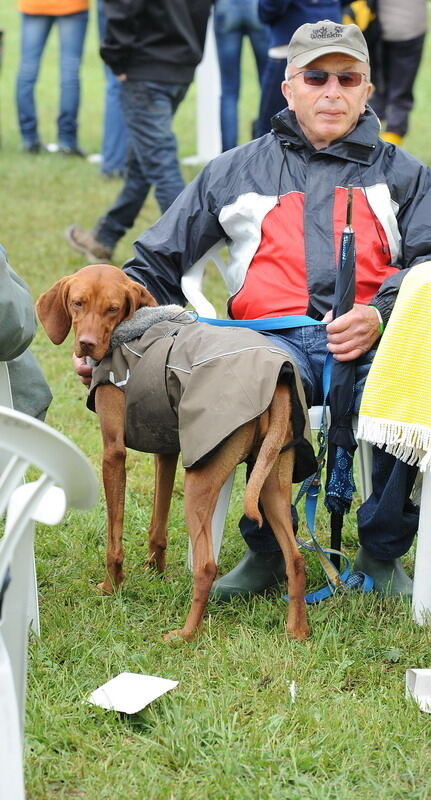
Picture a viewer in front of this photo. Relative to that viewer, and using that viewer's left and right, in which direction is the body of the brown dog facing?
facing away from the viewer and to the left of the viewer

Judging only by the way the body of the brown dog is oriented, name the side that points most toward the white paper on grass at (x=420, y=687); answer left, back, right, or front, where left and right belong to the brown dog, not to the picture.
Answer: back

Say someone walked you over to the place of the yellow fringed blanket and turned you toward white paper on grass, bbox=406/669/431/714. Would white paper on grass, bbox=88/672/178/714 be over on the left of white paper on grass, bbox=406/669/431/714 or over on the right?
right
